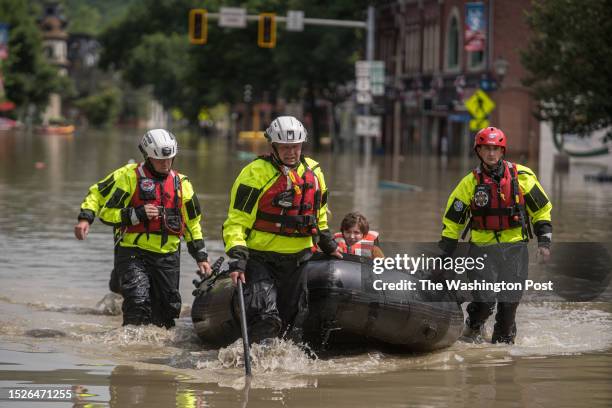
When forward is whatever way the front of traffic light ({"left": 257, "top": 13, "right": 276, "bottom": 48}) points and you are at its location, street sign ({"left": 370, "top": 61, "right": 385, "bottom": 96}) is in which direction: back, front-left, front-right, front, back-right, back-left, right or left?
back-left

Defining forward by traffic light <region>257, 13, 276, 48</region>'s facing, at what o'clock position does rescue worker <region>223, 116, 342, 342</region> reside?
The rescue worker is roughly at 12 o'clock from the traffic light.
